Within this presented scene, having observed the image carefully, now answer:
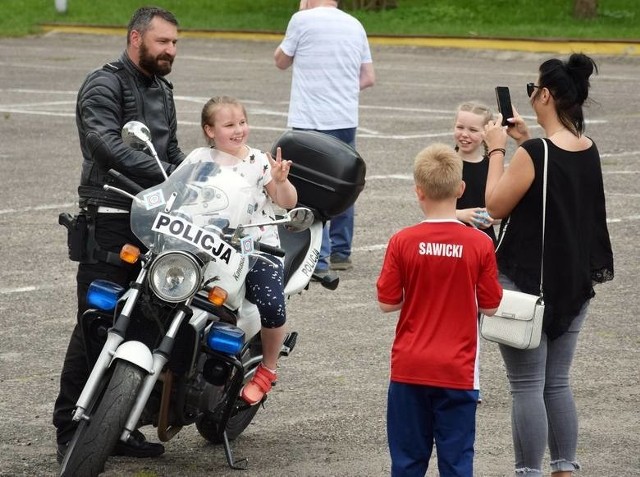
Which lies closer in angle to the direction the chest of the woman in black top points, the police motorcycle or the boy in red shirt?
the police motorcycle

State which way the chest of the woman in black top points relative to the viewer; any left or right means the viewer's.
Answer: facing away from the viewer and to the left of the viewer

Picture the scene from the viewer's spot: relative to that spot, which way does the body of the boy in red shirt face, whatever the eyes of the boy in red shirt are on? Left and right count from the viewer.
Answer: facing away from the viewer

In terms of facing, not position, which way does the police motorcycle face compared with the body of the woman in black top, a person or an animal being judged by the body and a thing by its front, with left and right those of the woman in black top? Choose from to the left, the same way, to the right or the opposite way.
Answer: to the left

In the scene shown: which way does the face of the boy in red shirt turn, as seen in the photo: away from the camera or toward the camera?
away from the camera

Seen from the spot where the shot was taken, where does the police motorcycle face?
facing the viewer and to the left of the viewer

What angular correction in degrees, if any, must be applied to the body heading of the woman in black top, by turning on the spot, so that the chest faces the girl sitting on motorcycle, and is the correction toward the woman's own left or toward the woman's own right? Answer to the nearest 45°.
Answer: approximately 45° to the woman's own left

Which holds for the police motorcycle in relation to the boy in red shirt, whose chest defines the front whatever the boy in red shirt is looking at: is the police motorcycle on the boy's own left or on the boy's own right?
on the boy's own left

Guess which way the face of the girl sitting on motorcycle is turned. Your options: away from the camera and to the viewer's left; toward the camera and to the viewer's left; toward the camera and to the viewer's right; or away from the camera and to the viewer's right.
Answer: toward the camera and to the viewer's right

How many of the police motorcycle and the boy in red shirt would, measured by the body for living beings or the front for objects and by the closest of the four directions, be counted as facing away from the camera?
1

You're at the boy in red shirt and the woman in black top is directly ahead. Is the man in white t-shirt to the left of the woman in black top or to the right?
left

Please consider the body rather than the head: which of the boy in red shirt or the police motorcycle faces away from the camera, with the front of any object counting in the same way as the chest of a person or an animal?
the boy in red shirt

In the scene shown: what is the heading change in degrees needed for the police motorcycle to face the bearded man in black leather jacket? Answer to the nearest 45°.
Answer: approximately 90° to its right
